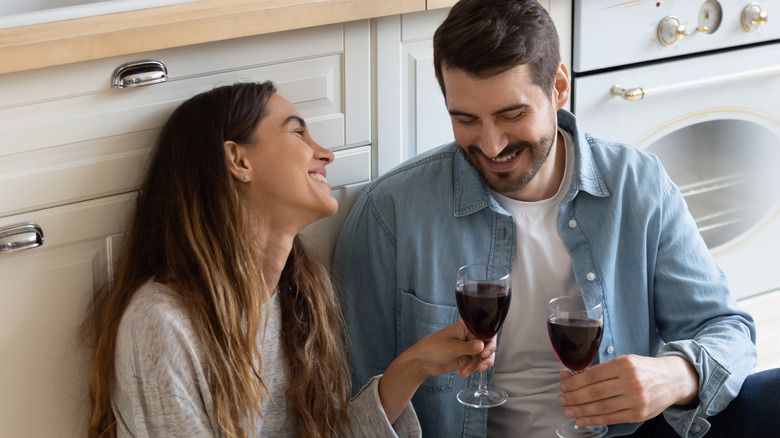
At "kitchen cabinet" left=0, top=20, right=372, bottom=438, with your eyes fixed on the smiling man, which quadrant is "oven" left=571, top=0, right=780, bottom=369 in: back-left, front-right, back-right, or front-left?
front-left

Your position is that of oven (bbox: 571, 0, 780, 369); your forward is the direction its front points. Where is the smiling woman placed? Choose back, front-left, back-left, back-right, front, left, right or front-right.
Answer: right

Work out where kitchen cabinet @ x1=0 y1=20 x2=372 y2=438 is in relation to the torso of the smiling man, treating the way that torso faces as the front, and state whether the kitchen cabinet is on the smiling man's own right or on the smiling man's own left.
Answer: on the smiling man's own right

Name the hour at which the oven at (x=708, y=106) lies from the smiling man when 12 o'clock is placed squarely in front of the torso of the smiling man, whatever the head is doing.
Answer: The oven is roughly at 7 o'clock from the smiling man.

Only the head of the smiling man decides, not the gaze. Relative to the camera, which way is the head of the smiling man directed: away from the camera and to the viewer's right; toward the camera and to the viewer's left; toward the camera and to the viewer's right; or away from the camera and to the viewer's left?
toward the camera and to the viewer's left

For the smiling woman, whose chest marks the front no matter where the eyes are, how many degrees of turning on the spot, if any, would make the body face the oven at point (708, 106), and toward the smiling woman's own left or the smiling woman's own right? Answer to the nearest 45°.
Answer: approximately 90° to the smiling woman's own left

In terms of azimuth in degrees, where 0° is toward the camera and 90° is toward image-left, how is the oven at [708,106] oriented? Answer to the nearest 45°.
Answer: approximately 315°

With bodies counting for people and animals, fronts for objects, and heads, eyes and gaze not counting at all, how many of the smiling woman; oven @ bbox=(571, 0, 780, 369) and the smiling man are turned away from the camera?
0

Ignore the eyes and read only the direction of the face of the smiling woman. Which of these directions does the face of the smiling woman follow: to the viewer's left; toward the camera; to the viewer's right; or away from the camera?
to the viewer's right

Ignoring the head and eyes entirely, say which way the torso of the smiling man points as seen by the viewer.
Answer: toward the camera

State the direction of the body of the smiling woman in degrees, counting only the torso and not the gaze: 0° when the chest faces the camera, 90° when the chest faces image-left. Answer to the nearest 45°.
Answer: approximately 315°

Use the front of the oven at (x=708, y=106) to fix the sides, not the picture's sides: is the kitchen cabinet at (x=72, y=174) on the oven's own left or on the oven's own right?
on the oven's own right

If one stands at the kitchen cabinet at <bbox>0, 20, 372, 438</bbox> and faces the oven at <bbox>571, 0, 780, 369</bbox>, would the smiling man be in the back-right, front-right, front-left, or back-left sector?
front-right
